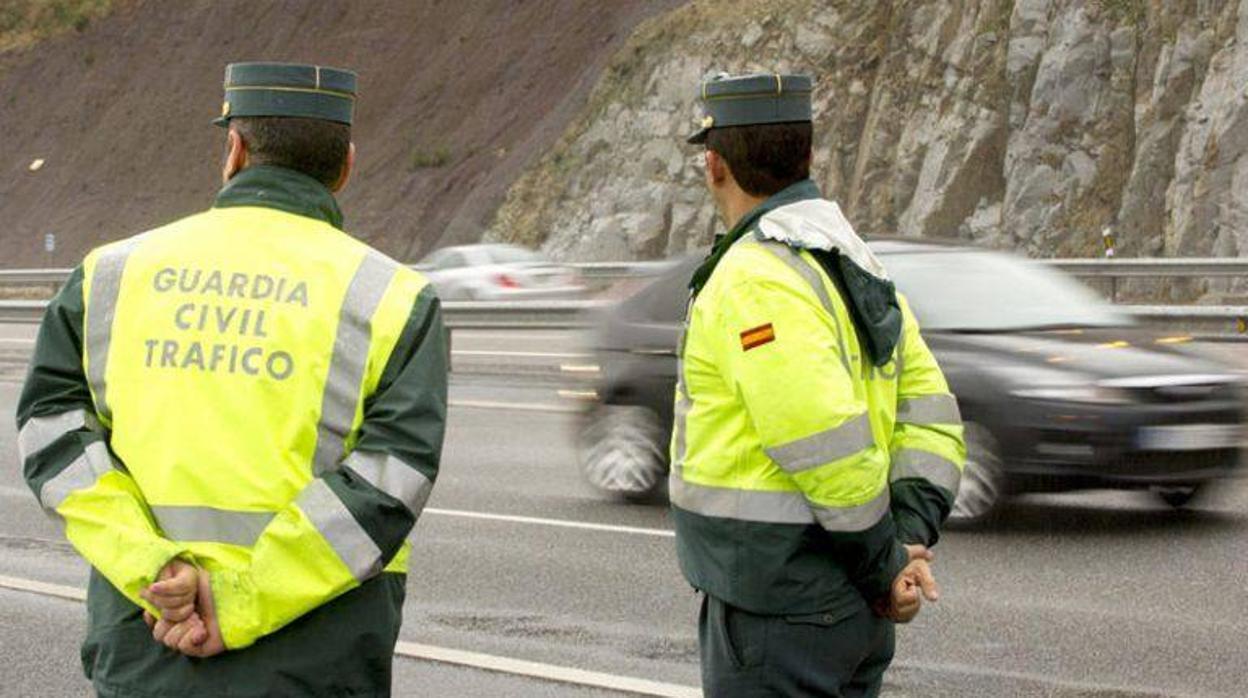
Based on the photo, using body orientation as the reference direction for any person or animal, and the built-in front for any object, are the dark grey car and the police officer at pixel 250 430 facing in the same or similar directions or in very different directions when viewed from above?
very different directions

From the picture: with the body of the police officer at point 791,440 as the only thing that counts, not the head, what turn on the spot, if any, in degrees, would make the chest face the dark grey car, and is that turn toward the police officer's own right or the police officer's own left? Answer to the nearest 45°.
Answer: approximately 45° to the police officer's own right

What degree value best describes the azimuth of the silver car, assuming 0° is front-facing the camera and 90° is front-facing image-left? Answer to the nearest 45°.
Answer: approximately 135°

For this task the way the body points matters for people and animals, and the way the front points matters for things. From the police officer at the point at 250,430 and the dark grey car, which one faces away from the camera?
the police officer

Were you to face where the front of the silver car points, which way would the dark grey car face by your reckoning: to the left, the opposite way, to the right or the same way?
the opposite way

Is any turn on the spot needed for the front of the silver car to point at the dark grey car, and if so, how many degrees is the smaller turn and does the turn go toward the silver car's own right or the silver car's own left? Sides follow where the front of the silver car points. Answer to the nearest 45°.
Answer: approximately 135° to the silver car's own left

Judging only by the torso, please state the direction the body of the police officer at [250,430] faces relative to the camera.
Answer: away from the camera

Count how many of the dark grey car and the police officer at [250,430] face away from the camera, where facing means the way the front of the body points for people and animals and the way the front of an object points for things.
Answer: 1

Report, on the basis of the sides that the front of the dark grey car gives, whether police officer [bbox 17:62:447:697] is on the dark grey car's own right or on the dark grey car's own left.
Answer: on the dark grey car's own right

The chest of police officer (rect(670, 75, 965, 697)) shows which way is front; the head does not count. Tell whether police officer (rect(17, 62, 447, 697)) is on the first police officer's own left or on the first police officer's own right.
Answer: on the first police officer's own left

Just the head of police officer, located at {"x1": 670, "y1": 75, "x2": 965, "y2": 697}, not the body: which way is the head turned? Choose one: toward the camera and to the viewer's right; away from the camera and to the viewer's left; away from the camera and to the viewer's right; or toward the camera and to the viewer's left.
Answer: away from the camera and to the viewer's left
